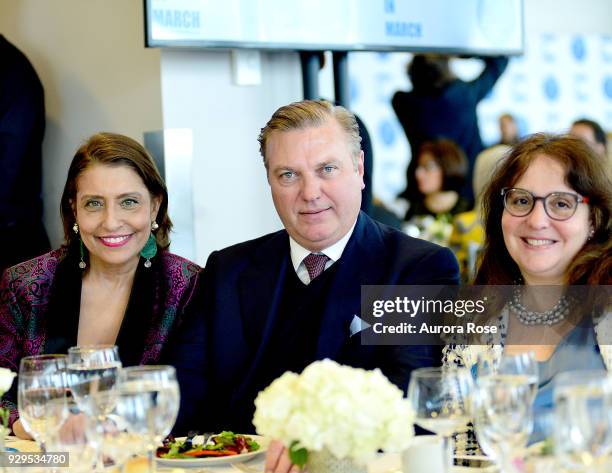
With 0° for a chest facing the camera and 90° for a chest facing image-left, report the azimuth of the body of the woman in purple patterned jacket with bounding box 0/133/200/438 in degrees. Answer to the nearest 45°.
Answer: approximately 0°

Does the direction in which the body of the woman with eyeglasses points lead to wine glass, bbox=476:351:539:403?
yes

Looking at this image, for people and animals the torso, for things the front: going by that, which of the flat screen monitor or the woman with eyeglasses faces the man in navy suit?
the flat screen monitor

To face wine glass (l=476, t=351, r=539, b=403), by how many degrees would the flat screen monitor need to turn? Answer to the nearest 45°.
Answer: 0° — it already faces it

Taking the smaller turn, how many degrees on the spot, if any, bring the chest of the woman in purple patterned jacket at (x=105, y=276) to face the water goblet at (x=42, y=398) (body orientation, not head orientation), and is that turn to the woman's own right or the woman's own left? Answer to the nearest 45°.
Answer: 0° — they already face it

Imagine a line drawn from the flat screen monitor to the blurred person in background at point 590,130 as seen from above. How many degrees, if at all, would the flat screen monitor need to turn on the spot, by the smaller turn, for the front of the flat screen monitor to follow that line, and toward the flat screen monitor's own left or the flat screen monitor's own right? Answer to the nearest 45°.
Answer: approximately 135° to the flat screen monitor's own left
